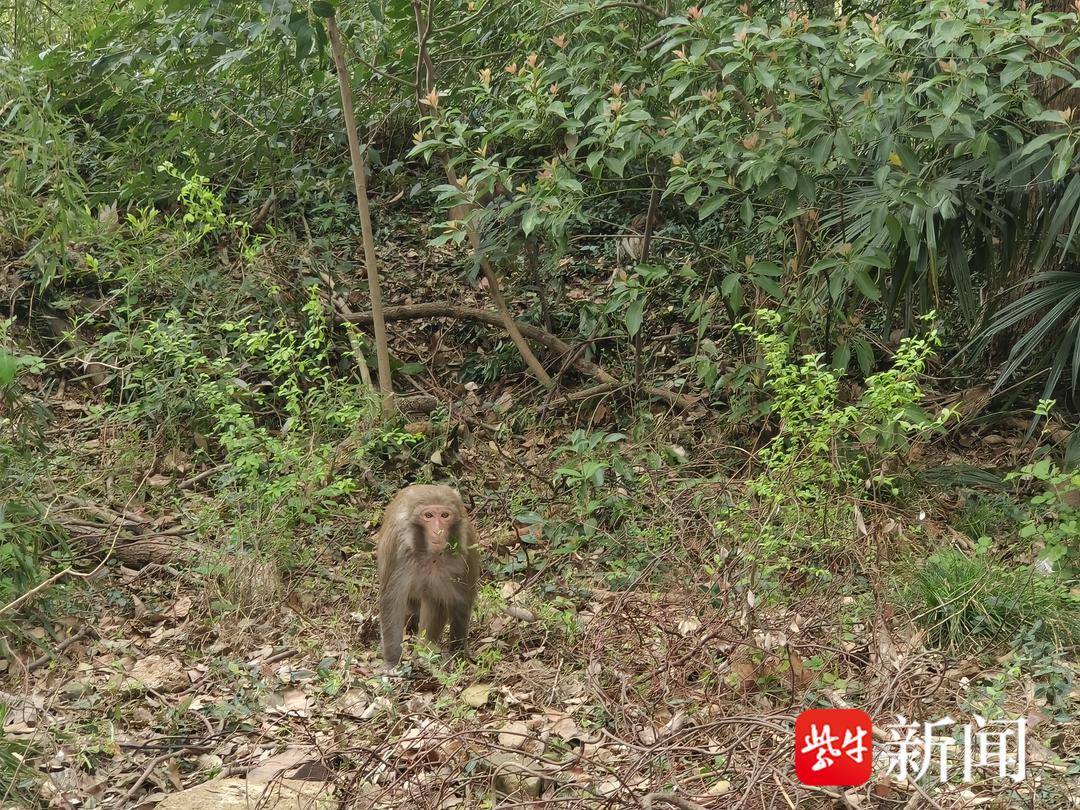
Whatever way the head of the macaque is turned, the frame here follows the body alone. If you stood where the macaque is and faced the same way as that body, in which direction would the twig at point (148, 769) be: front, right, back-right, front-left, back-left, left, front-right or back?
front-right

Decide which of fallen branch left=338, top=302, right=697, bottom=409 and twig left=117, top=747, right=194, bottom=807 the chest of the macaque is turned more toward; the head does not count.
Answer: the twig

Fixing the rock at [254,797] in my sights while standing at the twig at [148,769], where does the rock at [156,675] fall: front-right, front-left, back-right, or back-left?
back-left

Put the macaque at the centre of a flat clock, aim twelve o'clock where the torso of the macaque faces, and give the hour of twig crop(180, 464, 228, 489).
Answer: The twig is roughly at 5 o'clock from the macaque.

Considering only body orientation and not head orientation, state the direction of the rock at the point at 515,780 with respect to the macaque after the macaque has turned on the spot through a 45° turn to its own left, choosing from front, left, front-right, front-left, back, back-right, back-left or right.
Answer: front-right

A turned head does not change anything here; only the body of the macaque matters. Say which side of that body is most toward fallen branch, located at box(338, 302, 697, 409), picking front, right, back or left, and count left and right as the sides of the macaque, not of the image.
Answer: back

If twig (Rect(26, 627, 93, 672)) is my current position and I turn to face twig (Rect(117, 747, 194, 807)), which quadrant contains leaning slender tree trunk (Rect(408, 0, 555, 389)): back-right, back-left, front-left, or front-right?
back-left

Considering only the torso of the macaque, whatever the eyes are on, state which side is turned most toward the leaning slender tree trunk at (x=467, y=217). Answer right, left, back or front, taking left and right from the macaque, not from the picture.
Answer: back

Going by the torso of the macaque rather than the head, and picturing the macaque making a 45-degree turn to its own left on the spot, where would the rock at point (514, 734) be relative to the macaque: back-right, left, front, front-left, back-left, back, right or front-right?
front-right

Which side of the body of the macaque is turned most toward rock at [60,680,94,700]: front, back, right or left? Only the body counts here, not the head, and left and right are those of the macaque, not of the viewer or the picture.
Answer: right

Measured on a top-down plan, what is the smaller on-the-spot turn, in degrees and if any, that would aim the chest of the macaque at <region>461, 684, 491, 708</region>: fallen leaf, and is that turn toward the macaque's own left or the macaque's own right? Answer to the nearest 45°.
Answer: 0° — it already faces it

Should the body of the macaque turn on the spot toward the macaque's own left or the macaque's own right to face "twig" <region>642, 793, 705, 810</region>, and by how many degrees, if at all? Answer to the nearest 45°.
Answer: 0° — it already faces it

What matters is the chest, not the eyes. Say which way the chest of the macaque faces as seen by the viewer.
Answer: toward the camera

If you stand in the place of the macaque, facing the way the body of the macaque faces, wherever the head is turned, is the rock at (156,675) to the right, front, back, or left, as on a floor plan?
right
